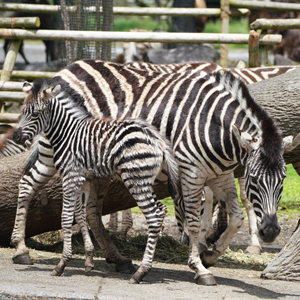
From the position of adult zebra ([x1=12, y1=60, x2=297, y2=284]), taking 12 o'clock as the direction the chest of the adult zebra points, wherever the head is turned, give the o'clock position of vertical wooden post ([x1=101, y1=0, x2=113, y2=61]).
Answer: The vertical wooden post is roughly at 7 o'clock from the adult zebra.

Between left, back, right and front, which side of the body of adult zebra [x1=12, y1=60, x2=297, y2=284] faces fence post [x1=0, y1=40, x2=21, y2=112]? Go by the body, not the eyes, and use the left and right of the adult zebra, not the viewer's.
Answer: back

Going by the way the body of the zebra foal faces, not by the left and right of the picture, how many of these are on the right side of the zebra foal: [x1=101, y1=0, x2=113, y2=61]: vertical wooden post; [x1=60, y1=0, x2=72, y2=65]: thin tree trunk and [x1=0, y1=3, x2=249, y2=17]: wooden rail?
3

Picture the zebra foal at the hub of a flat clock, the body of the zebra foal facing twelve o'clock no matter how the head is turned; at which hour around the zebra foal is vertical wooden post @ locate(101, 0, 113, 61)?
The vertical wooden post is roughly at 3 o'clock from the zebra foal.

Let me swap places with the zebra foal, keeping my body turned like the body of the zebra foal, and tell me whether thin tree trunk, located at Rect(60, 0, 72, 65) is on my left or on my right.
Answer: on my right

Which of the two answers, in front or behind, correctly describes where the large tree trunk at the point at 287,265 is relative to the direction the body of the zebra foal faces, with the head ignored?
behind

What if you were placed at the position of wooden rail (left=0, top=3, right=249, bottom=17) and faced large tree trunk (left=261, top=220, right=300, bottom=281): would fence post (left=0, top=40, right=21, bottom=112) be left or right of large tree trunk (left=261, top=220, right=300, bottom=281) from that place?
right

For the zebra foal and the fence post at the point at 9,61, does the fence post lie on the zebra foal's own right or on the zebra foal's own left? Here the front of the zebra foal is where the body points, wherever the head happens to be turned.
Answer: on the zebra foal's own right

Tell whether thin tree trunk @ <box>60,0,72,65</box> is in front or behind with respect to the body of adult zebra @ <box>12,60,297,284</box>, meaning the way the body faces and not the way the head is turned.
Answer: behind

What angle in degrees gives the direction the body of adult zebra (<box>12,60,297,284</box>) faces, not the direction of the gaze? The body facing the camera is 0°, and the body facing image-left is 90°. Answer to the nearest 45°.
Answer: approximately 315°

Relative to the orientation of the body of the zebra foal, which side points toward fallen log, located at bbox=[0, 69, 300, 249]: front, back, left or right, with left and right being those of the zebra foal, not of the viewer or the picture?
right

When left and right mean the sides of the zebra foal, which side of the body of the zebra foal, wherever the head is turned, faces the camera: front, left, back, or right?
left
